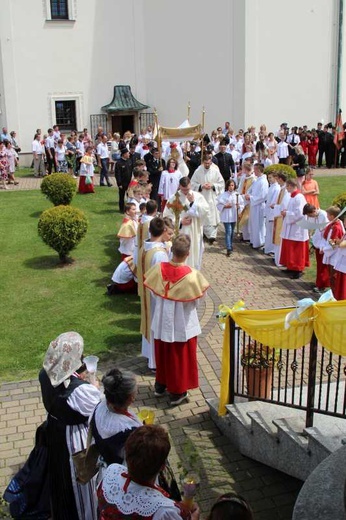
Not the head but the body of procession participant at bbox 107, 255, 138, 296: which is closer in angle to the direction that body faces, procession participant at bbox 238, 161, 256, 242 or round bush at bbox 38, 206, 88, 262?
the procession participant

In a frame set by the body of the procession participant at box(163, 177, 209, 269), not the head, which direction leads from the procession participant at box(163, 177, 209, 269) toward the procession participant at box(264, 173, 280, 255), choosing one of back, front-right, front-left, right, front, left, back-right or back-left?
back-left

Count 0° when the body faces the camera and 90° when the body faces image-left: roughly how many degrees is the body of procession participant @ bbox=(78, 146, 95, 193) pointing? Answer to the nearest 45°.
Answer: approximately 315°

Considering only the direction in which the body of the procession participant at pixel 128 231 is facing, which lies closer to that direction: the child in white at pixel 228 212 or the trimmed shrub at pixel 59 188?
the child in white

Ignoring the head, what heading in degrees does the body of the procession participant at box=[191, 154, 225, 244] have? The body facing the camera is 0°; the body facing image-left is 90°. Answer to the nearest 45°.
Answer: approximately 0°

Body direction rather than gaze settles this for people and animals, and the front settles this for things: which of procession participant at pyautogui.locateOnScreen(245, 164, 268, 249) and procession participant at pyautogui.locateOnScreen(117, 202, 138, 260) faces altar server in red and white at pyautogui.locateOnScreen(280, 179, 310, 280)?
procession participant at pyautogui.locateOnScreen(117, 202, 138, 260)

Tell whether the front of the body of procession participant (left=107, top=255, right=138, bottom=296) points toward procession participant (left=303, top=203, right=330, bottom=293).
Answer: yes

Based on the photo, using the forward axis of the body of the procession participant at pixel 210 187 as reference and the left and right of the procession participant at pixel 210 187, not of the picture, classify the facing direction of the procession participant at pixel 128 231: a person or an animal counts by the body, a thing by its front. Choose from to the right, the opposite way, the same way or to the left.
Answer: to the left

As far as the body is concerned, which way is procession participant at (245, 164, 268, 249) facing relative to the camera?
to the viewer's left

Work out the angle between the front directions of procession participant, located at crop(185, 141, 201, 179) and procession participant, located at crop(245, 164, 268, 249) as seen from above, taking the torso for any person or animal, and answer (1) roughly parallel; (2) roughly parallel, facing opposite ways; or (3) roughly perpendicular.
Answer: roughly perpendicular

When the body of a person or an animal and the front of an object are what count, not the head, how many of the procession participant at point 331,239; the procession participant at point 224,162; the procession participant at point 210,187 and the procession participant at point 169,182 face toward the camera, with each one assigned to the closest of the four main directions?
3

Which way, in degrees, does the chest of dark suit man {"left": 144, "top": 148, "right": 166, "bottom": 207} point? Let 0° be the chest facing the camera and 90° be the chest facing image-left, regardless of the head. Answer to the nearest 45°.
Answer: approximately 315°

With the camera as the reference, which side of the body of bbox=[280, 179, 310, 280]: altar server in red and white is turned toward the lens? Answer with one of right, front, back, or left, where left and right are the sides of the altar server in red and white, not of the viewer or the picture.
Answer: left
